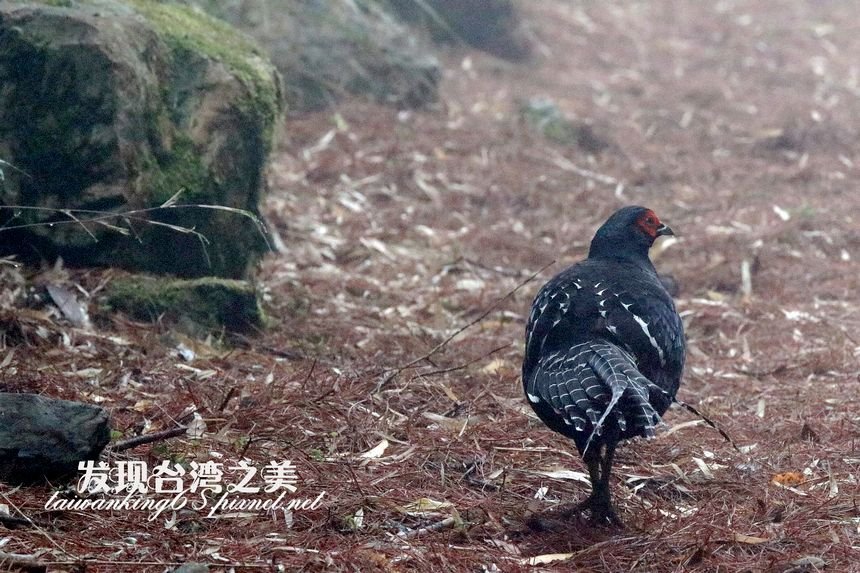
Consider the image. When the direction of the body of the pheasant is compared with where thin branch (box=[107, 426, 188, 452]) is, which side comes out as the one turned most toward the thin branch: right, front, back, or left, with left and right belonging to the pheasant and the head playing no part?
left

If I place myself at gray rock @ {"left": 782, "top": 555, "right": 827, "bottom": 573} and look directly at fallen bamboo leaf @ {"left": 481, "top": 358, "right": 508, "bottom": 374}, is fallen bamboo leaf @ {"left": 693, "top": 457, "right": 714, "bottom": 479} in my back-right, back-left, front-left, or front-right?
front-right

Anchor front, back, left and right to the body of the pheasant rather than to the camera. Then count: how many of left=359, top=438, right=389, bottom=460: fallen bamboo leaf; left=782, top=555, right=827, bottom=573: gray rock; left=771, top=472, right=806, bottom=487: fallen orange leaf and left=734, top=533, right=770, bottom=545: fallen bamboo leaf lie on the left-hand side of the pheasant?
1

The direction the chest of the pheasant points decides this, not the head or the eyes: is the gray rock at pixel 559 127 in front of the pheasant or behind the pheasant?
in front

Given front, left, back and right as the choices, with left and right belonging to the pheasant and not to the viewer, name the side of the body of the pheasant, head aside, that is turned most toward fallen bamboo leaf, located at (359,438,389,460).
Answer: left

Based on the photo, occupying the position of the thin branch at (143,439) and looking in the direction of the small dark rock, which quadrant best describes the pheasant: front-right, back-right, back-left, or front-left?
back-left

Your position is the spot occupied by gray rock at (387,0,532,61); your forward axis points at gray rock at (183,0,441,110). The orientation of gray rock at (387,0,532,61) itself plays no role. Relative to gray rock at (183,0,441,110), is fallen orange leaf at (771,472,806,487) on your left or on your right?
left

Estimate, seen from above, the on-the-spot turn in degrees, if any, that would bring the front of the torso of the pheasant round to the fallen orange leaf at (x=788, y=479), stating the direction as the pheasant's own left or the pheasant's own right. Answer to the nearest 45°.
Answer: approximately 90° to the pheasant's own right

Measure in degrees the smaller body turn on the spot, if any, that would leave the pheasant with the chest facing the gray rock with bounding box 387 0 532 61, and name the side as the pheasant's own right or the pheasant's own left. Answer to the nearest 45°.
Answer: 0° — it already faces it

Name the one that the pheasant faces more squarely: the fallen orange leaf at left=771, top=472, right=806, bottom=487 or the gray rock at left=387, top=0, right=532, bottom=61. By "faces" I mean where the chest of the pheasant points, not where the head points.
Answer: the gray rock

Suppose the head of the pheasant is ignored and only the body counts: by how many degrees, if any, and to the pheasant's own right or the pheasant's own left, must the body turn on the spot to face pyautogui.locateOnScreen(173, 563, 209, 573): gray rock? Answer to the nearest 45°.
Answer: approximately 135° to the pheasant's own left

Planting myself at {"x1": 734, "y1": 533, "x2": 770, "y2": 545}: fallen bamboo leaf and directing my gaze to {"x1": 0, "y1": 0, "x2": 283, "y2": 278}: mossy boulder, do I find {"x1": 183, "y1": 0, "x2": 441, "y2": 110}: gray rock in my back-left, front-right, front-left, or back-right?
front-right

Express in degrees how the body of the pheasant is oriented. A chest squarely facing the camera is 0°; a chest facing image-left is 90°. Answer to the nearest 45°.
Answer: approximately 180°
